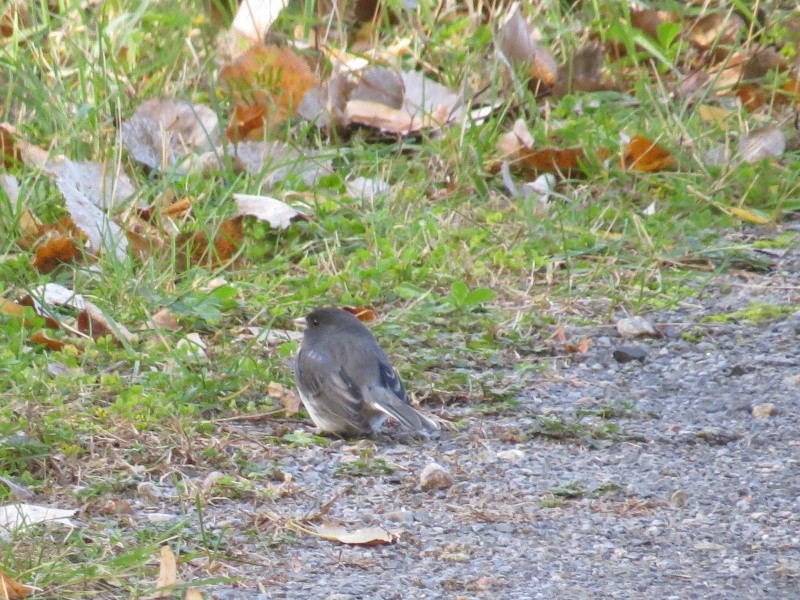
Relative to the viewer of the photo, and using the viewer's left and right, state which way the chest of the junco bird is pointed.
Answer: facing away from the viewer and to the left of the viewer

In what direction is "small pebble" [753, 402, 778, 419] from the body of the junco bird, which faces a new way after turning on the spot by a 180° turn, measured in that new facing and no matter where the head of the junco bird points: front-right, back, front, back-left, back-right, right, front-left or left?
front-left

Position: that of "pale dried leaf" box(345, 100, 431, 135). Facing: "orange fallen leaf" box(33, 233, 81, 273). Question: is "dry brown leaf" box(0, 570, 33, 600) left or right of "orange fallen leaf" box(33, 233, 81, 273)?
left

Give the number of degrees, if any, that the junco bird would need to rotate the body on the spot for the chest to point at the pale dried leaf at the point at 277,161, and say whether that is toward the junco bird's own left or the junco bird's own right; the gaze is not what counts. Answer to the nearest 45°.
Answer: approximately 45° to the junco bird's own right

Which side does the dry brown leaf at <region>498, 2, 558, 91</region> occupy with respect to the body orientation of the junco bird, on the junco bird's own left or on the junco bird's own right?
on the junco bird's own right

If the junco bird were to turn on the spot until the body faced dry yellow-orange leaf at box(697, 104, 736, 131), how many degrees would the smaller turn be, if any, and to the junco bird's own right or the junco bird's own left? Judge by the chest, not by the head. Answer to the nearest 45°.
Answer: approximately 90° to the junco bird's own right

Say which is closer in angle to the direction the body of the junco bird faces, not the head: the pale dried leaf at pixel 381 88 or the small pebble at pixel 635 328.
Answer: the pale dried leaf

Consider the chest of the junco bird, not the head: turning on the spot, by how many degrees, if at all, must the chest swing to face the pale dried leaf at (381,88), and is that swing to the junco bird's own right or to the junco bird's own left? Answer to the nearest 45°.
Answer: approximately 45° to the junco bird's own right

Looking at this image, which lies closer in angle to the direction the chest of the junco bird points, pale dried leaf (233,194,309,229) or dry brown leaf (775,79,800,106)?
the pale dried leaf

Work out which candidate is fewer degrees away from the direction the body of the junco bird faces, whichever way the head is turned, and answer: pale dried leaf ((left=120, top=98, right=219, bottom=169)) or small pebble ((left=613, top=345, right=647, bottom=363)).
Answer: the pale dried leaf

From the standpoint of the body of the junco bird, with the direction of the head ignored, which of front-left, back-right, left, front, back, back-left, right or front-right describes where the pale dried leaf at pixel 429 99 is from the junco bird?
front-right
